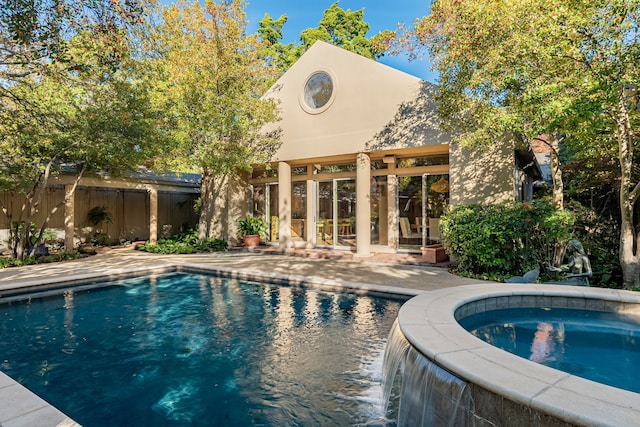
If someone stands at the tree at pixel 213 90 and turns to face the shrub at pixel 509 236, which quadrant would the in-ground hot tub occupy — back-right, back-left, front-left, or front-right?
front-right

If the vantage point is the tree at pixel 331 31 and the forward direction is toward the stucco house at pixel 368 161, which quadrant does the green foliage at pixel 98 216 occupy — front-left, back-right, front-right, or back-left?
front-right

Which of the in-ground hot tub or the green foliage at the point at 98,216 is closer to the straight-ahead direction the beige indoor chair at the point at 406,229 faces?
the in-ground hot tub

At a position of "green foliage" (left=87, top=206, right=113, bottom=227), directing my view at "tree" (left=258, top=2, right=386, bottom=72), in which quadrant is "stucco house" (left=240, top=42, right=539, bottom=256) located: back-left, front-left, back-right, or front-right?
front-right
